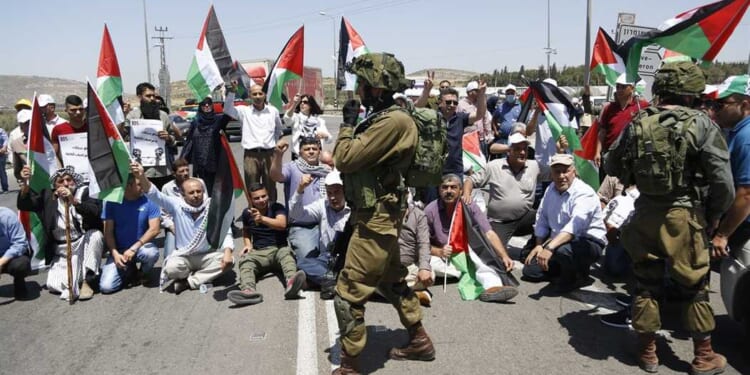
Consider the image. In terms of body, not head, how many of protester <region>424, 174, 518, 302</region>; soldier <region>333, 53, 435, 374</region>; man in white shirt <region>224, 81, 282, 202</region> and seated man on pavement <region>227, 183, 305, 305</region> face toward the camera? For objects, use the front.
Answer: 3

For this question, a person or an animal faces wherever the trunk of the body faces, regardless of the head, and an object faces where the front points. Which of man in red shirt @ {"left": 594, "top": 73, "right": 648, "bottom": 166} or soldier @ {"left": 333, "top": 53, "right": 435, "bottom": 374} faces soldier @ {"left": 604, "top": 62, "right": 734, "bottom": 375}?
the man in red shirt

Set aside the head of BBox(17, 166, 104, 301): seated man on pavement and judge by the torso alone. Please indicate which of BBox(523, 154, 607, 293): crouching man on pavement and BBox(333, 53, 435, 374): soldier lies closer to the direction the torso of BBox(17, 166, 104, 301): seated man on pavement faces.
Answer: the soldier

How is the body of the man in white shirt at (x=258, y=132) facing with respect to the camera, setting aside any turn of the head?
toward the camera

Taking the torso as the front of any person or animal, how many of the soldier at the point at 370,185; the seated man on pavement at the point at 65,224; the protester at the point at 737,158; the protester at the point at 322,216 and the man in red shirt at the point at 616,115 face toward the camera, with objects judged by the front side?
3

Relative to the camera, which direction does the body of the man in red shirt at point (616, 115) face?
toward the camera

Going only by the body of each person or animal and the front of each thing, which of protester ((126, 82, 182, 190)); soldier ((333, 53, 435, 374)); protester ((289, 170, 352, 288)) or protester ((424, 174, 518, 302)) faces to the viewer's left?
the soldier

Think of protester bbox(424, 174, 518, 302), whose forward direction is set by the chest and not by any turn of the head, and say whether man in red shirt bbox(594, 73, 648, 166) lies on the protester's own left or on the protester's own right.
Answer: on the protester's own left

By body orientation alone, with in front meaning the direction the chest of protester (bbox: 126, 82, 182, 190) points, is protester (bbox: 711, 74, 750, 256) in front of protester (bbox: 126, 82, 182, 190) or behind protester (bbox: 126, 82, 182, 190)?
in front

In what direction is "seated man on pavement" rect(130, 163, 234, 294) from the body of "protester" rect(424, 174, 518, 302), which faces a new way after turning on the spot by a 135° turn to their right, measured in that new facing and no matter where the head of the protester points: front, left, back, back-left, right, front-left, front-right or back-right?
front-left

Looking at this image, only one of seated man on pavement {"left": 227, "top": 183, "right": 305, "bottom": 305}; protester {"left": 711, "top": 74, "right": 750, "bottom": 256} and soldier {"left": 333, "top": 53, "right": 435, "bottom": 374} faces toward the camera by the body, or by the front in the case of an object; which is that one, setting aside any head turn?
the seated man on pavement

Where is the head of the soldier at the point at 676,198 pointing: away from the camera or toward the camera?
away from the camera

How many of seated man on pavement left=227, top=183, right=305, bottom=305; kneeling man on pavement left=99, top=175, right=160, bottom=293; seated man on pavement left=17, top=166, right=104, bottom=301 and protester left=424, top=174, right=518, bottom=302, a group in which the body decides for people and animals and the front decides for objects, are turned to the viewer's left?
0

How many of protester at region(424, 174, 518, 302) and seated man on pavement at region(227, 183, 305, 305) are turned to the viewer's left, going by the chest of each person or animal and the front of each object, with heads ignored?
0

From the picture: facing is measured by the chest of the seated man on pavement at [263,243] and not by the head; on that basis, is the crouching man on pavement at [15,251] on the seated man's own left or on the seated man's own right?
on the seated man's own right

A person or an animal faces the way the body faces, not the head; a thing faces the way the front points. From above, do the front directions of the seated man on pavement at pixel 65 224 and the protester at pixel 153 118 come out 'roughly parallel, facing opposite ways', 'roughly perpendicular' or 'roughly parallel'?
roughly parallel
